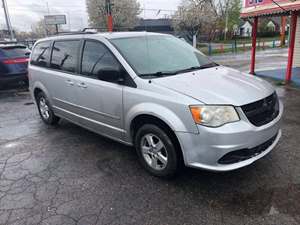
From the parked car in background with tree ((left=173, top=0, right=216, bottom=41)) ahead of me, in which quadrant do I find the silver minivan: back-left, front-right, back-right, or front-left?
back-right

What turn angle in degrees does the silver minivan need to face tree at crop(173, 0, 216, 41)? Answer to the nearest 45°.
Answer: approximately 135° to its left

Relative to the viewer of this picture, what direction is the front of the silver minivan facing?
facing the viewer and to the right of the viewer

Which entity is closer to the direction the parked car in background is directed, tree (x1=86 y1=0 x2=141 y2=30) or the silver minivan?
the tree

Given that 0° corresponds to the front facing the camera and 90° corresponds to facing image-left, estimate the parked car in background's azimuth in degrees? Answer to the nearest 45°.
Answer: approximately 180°

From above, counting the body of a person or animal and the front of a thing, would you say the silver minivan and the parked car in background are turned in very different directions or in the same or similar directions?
very different directions

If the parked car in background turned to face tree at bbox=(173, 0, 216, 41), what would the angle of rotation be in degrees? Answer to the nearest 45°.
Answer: approximately 45° to its right

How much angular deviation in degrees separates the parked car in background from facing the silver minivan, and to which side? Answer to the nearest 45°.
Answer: approximately 180°

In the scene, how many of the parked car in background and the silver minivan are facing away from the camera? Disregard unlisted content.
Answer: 1

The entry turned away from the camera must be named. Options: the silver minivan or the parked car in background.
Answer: the parked car in background

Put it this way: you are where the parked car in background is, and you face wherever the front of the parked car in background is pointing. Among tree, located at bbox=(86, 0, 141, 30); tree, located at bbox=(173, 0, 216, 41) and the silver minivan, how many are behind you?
1

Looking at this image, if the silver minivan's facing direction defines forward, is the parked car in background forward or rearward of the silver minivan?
rearward

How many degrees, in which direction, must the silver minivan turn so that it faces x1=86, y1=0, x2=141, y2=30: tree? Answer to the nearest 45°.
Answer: approximately 135° to its left
